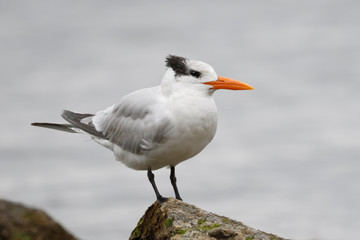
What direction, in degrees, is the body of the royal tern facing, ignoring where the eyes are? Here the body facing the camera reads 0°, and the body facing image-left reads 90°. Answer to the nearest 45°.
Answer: approximately 270°
